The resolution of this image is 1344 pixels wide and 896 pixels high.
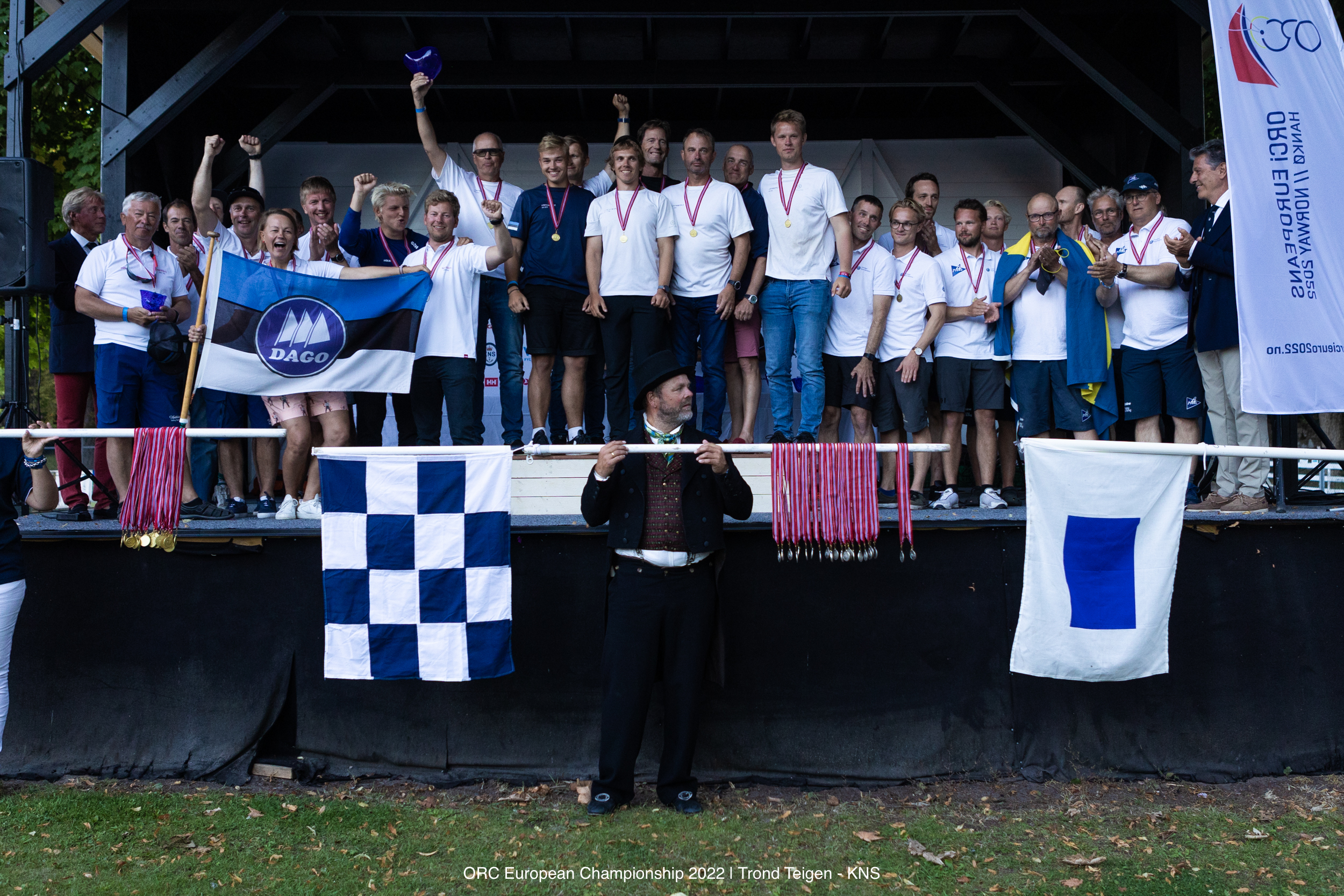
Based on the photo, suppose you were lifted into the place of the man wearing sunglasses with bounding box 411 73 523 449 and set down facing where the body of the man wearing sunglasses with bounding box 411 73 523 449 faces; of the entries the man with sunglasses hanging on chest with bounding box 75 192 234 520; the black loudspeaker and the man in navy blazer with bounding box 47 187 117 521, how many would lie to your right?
3

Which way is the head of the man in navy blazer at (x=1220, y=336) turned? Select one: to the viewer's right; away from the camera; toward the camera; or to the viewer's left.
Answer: to the viewer's left

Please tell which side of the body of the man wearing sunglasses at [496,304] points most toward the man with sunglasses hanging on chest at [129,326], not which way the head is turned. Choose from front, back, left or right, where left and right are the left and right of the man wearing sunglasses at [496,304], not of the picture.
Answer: right

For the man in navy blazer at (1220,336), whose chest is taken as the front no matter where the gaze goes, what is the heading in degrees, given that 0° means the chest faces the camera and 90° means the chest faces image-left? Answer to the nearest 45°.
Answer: approximately 90°

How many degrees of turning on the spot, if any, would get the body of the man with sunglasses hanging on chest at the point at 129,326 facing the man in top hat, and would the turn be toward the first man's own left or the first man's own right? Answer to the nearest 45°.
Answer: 0° — they already face them

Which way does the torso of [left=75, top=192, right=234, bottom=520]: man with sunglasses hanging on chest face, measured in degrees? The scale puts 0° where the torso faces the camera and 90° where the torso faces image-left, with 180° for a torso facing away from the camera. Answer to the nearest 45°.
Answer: approximately 315°

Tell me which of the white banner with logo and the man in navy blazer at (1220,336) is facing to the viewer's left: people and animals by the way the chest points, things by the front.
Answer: the man in navy blazer

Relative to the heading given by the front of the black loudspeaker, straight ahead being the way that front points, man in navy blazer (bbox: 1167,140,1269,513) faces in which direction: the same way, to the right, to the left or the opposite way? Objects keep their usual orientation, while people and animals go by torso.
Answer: to the right
